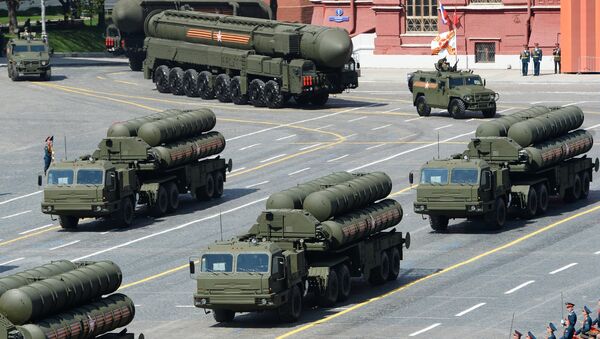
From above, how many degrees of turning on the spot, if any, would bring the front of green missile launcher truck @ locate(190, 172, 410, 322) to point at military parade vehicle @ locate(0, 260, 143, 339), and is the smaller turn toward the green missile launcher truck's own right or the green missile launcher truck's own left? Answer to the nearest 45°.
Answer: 0° — it already faces it

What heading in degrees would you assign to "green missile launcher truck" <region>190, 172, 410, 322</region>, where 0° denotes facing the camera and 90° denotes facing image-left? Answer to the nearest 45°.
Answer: approximately 45°

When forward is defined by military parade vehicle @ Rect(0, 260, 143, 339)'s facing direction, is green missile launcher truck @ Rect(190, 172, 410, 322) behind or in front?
behind

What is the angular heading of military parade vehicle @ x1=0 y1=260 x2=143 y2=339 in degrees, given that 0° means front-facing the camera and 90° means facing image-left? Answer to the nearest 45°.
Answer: approximately 45°
